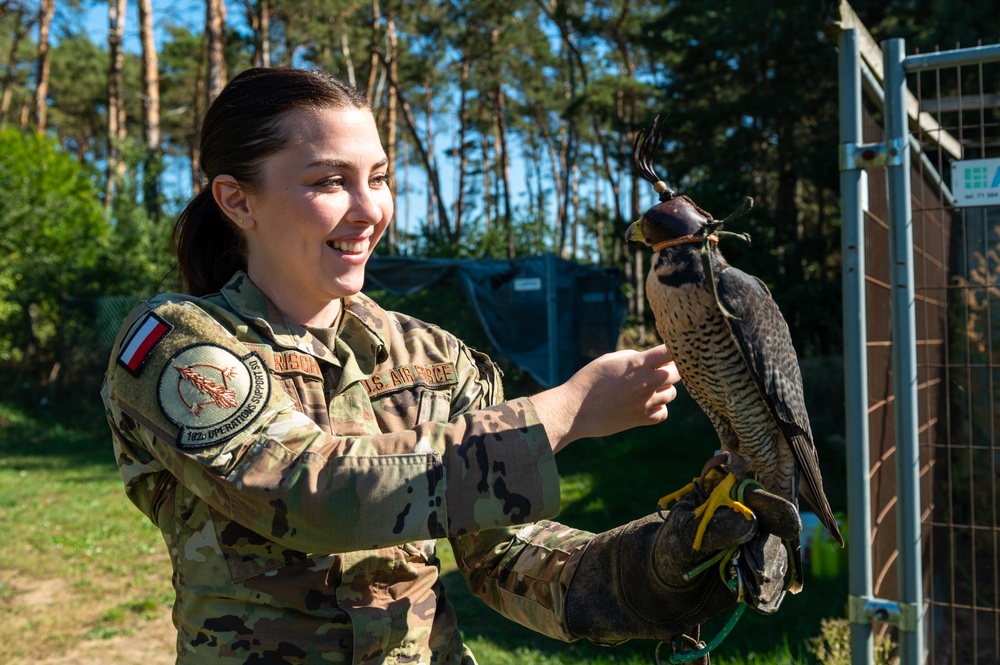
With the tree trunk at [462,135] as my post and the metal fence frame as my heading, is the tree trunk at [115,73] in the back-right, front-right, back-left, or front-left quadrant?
front-right

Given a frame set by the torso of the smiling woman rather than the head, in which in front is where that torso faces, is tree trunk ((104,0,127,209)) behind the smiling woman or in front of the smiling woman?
behind

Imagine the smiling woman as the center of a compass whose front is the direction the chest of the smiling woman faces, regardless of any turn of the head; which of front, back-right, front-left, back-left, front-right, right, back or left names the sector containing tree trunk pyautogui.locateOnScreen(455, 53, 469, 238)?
back-left

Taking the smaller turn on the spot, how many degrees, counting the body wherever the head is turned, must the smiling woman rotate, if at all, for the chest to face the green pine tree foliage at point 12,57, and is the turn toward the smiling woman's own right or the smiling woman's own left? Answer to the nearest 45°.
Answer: approximately 180°

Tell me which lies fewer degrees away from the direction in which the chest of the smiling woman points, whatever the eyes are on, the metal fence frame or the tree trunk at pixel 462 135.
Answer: the metal fence frame

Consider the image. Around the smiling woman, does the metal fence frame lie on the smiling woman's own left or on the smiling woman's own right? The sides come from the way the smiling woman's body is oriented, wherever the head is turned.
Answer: on the smiling woman's own left

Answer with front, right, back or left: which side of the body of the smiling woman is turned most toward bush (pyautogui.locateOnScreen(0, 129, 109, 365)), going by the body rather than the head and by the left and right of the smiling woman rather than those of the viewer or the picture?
back

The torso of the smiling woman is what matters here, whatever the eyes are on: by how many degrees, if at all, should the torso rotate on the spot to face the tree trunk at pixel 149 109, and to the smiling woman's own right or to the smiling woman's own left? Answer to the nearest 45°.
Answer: approximately 135° to the smiling woman's own left

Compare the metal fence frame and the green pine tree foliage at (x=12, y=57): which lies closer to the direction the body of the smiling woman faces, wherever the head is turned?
the metal fence frame

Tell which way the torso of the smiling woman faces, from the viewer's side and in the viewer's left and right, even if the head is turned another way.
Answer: facing the viewer and to the right of the viewer
